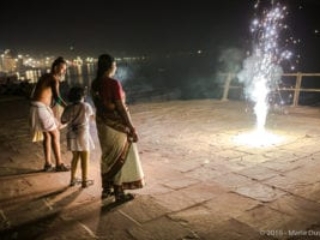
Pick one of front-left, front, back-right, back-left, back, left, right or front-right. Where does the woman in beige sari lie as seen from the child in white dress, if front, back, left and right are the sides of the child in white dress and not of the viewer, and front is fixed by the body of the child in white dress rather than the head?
right

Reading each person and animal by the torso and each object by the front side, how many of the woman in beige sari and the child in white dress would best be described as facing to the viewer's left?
0

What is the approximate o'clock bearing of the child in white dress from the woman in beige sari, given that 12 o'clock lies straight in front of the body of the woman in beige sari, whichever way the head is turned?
The child in white dress is roughly at 9 o'clock from the woman in beige sari.

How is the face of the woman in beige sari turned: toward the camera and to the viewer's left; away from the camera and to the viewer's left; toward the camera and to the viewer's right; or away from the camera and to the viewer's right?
away from the camera and to the viewer's right

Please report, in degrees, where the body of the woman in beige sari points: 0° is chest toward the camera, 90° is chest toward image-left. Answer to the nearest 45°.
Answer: approximately 225°

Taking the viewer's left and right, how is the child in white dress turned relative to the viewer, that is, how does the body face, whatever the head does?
facing away from the viewer and to the right of the viewer
